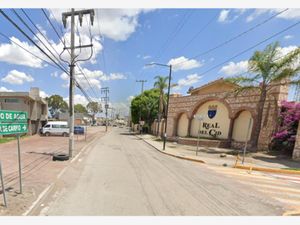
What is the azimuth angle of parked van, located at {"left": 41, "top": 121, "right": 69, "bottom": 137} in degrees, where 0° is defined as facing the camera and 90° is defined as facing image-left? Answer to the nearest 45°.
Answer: approximately 90°

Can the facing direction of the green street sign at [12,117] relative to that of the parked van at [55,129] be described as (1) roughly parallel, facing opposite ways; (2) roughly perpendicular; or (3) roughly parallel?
roughly perpendicular

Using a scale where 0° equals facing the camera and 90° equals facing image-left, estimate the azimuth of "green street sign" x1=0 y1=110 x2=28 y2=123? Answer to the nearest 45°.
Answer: approximately 0°

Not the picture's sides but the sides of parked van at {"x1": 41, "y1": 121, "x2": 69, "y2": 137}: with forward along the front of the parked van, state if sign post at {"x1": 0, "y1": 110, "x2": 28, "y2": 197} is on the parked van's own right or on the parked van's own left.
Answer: on the parked van's own left

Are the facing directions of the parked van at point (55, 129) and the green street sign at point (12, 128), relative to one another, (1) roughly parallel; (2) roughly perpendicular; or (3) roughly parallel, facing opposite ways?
roughly perpendicular

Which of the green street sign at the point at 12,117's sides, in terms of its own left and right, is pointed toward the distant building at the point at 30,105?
back

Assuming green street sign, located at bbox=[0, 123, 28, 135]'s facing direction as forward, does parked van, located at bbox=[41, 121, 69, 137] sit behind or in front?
behind

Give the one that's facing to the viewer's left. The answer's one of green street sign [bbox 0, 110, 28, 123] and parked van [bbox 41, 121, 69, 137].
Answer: the parked van

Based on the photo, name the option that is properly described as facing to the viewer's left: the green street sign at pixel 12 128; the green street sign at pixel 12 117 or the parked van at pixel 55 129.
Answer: the parked van

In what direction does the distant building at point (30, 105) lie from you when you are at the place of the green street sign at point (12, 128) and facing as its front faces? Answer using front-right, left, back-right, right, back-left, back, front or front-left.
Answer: back
